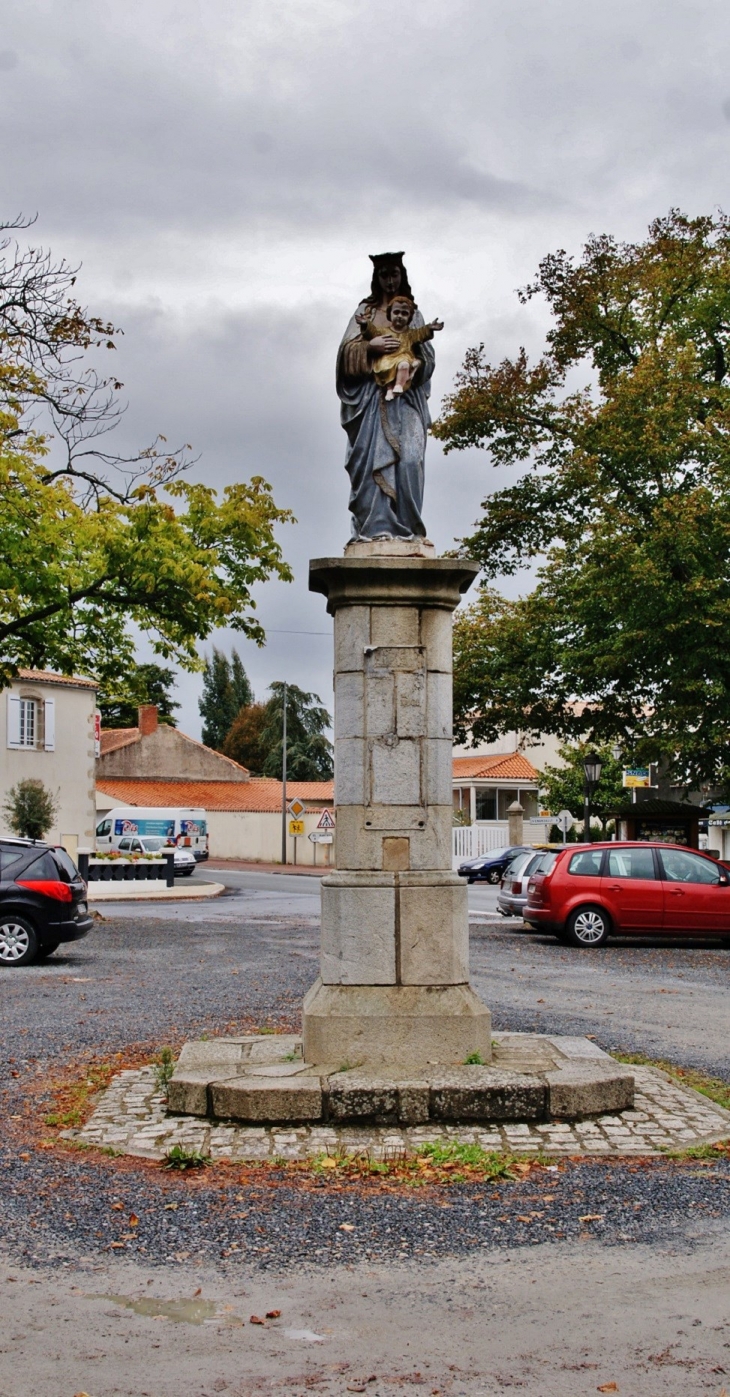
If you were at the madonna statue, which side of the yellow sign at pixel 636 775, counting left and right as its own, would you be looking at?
front

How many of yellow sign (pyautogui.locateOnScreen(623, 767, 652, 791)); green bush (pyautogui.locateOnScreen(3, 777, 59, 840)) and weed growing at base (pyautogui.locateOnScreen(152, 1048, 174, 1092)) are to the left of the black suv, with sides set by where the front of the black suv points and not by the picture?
1

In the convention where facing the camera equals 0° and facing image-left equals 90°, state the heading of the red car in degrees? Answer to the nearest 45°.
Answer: approximately 270°

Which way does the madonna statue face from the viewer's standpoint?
toward the camera

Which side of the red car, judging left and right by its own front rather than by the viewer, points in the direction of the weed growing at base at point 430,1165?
right

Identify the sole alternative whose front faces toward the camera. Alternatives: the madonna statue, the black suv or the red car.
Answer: the madonna statue

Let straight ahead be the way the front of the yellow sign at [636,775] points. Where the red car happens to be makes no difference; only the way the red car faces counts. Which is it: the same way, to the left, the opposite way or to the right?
to the left

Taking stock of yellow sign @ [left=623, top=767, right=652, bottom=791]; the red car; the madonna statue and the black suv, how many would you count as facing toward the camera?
2

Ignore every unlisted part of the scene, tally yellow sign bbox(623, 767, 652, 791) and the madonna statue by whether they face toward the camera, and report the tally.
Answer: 2

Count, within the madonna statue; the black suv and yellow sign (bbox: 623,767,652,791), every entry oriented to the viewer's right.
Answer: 0

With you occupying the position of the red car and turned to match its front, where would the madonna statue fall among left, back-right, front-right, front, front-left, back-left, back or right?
right

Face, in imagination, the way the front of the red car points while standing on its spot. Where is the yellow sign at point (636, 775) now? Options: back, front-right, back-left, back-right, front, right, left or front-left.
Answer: left

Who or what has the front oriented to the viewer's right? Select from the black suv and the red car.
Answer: the red car

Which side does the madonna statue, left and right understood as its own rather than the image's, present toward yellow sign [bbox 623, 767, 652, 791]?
back

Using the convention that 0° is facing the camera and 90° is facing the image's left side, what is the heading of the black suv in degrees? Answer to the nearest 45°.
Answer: approximately 90°
